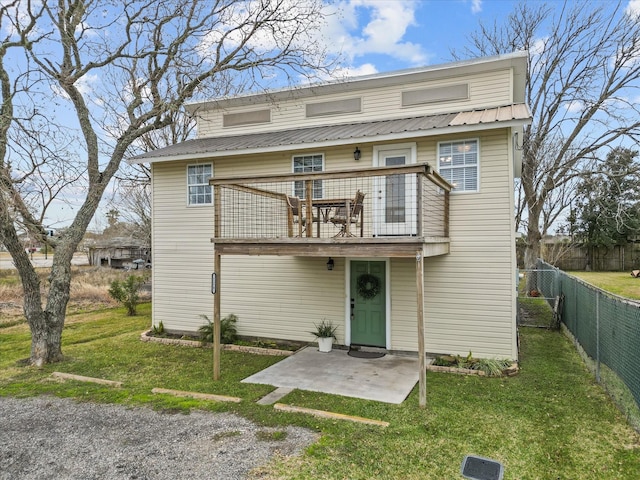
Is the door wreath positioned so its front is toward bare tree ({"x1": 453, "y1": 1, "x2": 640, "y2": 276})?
no

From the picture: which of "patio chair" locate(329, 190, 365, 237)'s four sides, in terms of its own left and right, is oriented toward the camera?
left

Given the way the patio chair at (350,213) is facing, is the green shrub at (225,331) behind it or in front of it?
in front

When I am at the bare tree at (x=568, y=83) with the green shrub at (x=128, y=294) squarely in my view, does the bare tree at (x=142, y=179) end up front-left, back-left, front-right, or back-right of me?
front-right

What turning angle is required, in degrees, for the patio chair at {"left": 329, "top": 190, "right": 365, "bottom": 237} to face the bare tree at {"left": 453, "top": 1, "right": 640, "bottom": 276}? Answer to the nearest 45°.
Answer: approximately 135° to its right

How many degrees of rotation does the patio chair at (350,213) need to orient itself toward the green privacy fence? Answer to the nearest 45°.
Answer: approximately 180°

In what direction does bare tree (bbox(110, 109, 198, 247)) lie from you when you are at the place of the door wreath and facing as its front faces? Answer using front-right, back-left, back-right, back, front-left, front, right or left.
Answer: back-right

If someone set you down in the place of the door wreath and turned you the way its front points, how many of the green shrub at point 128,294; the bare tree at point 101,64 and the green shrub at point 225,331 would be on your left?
0

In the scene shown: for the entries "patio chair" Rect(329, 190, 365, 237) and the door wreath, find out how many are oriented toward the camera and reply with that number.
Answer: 1

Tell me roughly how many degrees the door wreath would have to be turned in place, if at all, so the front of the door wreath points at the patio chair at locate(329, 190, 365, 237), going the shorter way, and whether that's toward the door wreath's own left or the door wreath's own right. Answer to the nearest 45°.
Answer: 0° — it already faces it

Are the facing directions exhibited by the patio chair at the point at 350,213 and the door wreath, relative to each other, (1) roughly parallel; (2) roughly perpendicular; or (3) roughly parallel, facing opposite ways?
roughly perpendicular

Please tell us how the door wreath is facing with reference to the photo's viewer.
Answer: facing the viewer

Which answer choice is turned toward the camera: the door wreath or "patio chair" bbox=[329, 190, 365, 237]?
the door wreath

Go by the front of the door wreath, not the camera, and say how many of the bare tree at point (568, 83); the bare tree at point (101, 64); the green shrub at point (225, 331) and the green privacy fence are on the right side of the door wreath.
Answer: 2

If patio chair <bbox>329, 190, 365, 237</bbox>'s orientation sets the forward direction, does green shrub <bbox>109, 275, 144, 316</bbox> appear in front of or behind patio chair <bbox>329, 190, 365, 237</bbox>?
in front

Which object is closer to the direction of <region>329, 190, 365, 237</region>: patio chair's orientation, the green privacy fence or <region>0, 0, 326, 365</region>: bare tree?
the bare tree

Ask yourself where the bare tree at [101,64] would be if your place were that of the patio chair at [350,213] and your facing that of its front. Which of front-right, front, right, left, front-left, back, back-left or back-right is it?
front
